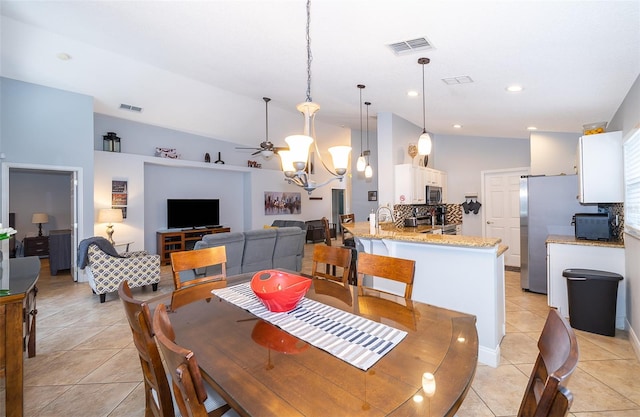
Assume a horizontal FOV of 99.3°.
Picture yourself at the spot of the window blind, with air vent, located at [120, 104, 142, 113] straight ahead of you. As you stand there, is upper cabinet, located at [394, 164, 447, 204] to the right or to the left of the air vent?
right

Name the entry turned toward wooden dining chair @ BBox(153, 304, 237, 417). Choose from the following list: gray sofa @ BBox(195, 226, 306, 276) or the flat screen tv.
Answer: the flat screen tv

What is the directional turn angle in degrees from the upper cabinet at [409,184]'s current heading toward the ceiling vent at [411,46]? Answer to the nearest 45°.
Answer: approximately 45° to its right

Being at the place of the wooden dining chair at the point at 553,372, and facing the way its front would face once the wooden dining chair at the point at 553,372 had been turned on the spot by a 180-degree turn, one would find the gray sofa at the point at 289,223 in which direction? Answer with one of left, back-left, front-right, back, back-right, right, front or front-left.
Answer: back-left

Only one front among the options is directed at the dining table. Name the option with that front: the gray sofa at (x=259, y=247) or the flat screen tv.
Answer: the flat screen tv

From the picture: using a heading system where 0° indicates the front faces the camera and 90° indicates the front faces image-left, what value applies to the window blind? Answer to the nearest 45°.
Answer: approximately 90°

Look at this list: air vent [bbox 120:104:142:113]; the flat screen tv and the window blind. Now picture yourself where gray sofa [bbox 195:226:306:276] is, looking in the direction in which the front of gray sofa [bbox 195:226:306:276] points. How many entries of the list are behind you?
1

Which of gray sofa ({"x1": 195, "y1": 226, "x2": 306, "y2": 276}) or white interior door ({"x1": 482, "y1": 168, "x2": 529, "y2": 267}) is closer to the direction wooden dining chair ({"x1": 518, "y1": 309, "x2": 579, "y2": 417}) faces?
the gray sofa
